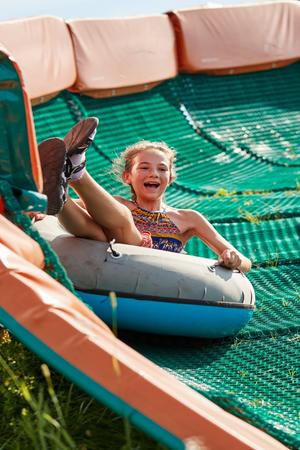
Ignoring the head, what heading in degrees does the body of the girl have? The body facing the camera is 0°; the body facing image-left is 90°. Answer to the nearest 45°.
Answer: approximately 45°
